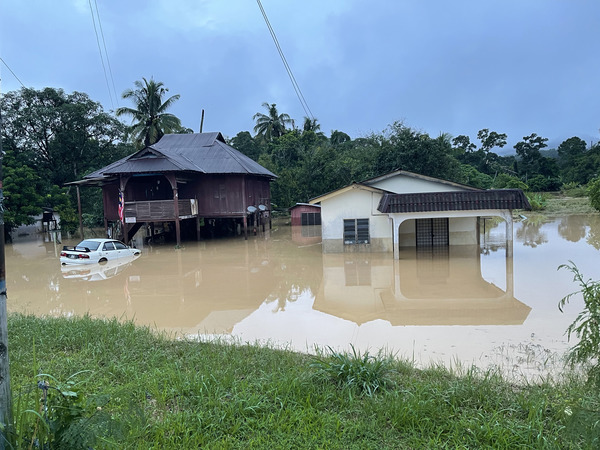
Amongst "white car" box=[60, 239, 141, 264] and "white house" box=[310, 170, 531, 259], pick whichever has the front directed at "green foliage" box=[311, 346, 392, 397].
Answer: the white house

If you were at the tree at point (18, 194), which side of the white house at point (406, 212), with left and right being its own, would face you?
right

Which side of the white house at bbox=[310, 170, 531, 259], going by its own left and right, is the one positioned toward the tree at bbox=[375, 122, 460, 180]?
back

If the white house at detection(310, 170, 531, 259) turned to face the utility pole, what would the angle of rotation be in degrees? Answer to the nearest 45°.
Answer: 0° — it already faces it

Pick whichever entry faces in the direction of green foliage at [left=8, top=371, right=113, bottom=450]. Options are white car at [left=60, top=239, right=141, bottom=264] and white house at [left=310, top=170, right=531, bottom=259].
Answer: the white house

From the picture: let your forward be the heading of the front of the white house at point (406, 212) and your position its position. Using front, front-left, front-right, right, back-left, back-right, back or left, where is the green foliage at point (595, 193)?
back-left

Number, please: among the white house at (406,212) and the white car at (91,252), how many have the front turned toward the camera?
1

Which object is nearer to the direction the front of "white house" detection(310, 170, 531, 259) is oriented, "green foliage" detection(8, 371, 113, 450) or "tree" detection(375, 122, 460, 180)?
the green foliage

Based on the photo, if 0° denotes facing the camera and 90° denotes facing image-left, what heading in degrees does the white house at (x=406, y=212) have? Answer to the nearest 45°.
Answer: approximately 0°

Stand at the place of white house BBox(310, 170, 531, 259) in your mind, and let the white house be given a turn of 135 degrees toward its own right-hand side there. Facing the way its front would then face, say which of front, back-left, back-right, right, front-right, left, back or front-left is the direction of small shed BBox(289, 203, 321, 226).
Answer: front
